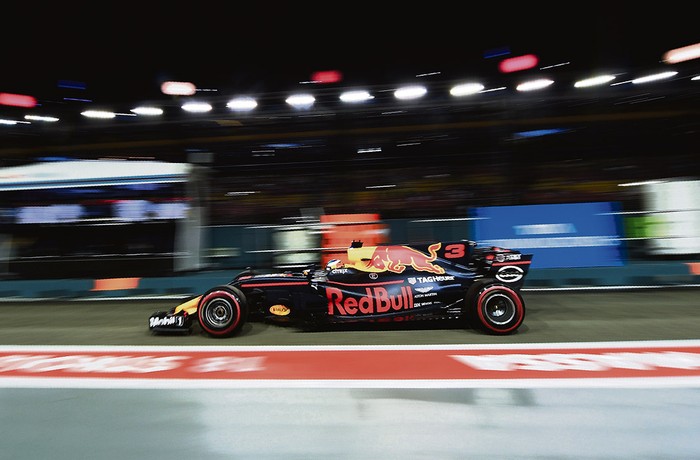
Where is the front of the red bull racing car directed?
to the viewer's left

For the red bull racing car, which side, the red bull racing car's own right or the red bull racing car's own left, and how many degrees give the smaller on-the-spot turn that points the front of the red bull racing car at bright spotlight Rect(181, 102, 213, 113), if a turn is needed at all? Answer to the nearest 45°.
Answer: approximately 45° to the red bull racing car's own right

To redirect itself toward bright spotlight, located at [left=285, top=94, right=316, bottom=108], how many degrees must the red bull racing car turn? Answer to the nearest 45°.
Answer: approximately 90° to its right

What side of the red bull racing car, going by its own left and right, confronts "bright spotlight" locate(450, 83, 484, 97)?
right

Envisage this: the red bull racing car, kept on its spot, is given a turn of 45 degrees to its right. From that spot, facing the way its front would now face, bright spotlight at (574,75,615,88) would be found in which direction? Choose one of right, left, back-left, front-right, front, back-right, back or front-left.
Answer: right

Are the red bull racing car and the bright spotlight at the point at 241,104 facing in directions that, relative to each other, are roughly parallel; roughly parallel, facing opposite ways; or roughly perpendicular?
roughly perpendicular

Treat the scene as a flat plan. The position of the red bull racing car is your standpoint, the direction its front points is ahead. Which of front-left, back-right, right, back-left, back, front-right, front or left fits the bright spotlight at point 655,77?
back-right

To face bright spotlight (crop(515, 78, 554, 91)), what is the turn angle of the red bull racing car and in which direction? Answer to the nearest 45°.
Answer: approximately 135° to its right

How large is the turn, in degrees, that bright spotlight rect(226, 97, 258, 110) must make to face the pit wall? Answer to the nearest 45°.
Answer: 0° — it already faces it

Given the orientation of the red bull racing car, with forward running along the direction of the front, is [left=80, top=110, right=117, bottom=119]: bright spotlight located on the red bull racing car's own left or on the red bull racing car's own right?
on the red bull racing car's own right
